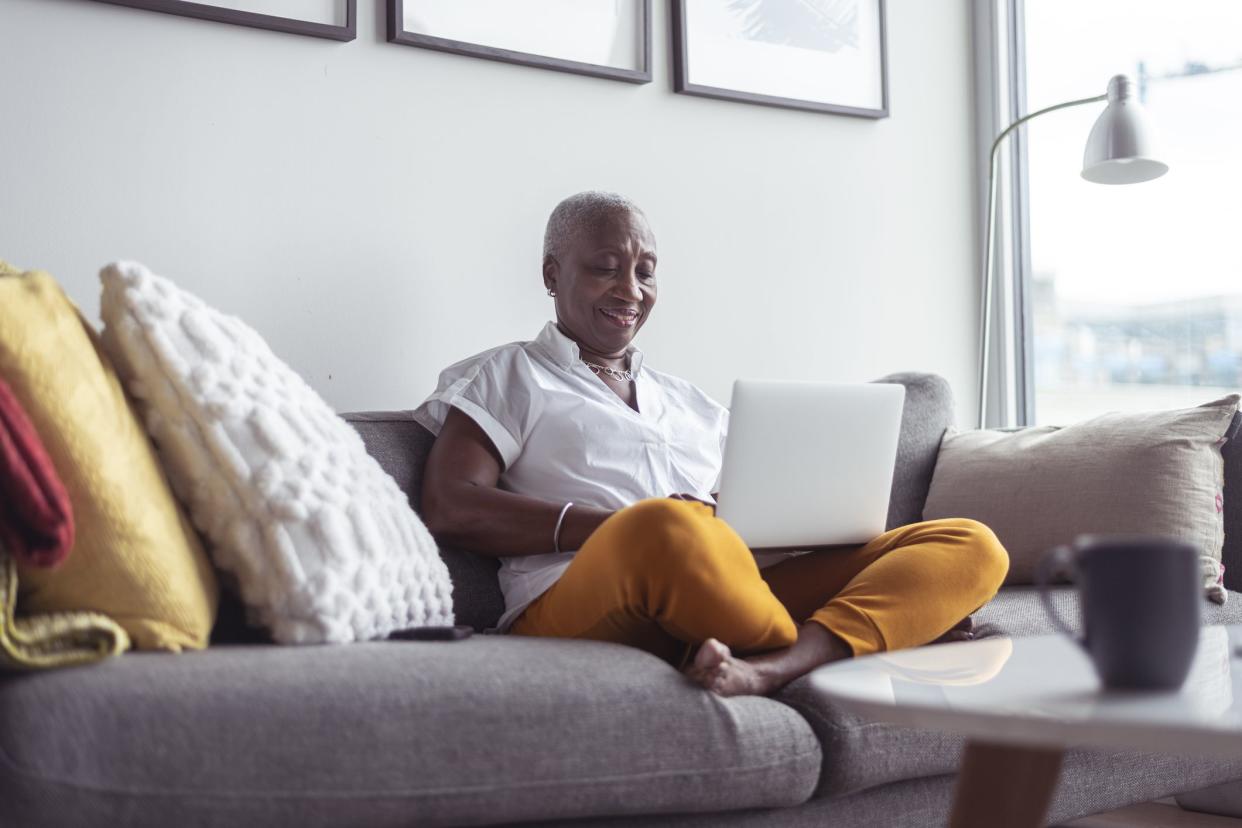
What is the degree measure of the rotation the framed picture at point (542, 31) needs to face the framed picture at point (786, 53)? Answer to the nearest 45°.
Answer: approximately 90° to its left

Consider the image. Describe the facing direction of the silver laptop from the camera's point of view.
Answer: facing away from the viewer and to the left of the viewer

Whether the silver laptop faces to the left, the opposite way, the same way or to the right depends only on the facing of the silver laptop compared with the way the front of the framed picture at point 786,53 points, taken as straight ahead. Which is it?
the opposite way

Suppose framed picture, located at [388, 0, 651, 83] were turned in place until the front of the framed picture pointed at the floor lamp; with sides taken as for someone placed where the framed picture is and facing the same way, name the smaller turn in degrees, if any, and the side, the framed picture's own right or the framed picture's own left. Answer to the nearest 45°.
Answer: approximately 45° to the framed picture's own left

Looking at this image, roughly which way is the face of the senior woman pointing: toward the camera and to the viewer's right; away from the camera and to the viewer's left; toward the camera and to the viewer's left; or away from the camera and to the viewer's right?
toward the camera and to the viewer's right

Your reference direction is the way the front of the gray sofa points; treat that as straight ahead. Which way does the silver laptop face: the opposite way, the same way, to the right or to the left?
the opposite way

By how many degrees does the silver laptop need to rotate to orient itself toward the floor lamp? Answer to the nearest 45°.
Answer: approximately 90° to its right

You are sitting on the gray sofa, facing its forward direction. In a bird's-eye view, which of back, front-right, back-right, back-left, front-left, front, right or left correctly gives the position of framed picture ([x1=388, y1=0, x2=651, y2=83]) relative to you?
back-left

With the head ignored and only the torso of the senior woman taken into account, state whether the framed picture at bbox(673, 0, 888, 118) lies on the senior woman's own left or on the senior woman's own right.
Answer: on the senior woman's own left

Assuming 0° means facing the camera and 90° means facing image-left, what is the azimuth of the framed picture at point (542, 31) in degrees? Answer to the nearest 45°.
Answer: approximately 315°

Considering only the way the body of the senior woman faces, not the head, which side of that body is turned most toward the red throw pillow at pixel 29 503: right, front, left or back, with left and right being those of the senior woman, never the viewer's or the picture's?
right

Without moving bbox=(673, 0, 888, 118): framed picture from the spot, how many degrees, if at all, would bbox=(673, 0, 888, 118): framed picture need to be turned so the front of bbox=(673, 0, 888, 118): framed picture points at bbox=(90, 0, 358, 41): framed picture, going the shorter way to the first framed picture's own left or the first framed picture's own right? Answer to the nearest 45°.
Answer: approximately 90° to the first framed picture's own right
